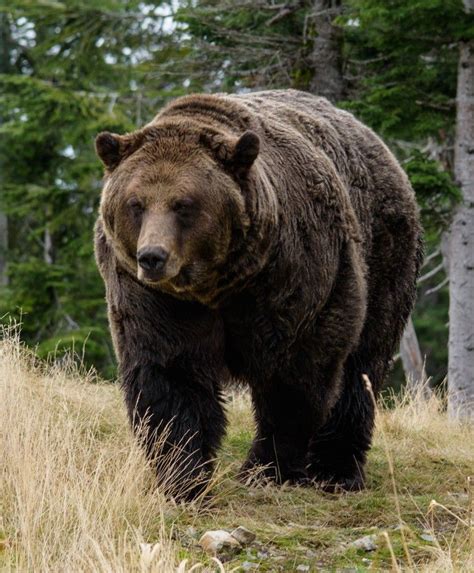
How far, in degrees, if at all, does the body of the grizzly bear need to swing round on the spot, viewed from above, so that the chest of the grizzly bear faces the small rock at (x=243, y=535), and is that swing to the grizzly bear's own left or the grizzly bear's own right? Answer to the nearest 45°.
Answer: approximately 45° to the grizzly bear's own left

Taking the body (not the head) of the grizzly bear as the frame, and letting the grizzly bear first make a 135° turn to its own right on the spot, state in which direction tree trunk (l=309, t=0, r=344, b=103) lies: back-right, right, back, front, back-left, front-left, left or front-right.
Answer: front

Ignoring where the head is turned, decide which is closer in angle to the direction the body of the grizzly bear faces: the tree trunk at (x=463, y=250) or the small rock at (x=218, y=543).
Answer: the small rock

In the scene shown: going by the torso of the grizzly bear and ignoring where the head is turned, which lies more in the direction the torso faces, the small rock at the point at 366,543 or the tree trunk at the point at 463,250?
the small rock

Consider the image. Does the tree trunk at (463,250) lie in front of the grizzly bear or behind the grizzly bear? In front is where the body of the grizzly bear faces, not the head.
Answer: behind

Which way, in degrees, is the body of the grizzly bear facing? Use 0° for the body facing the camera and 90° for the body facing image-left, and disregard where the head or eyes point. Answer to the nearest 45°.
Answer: approximately 45°

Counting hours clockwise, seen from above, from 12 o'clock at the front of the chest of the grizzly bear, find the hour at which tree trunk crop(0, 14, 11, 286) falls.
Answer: The tree trunk is roughly at 4 o'clock from the grizzly bear.
